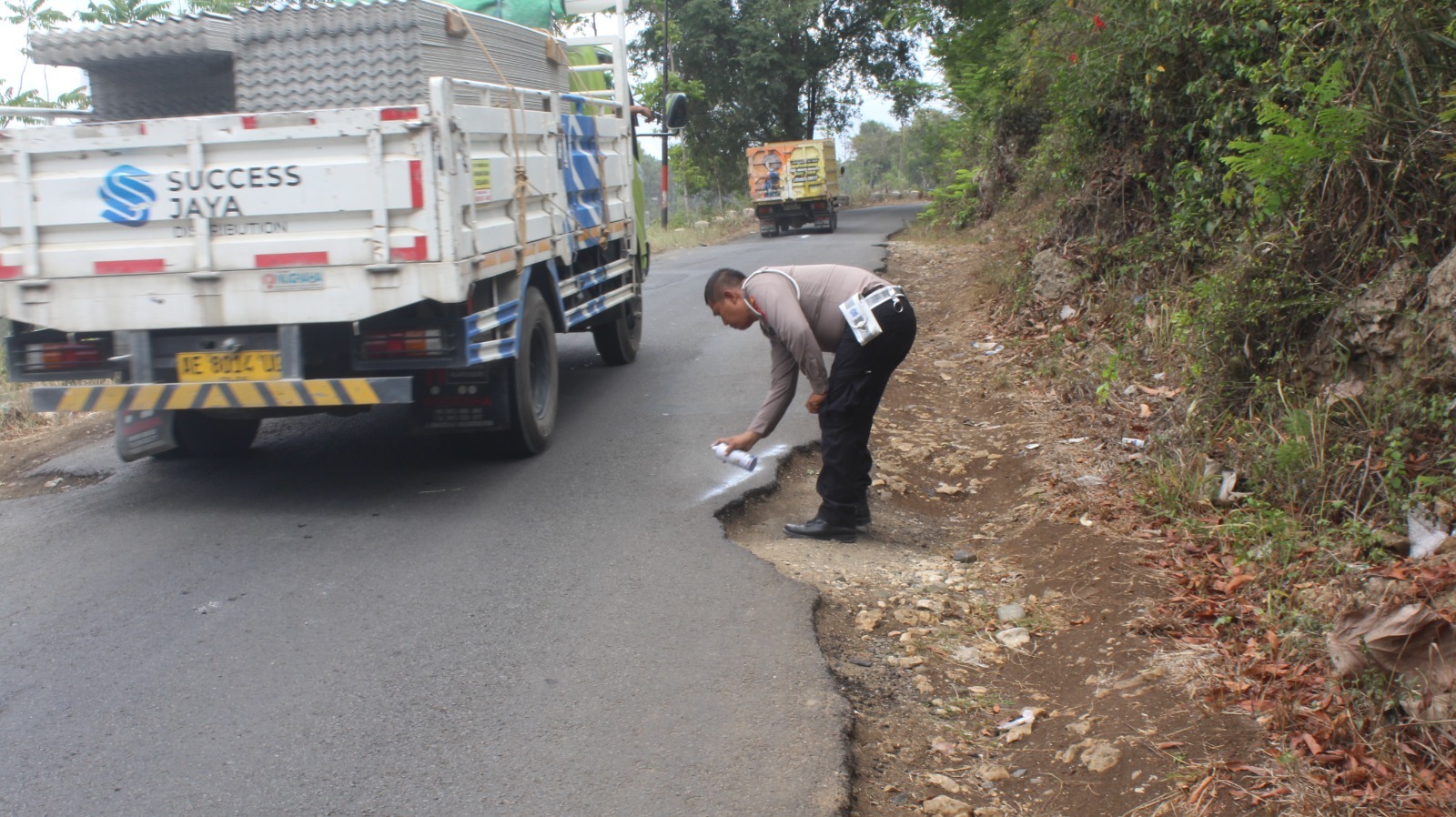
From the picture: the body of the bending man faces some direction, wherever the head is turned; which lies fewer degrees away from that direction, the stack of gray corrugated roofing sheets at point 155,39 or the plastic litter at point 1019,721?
the stack of gray corrugated roofing sheets

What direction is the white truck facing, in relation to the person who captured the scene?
facing away from the viewer and to the right of the viewer

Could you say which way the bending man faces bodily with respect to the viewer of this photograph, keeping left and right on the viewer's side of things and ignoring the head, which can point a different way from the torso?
facing to the left of the viewer

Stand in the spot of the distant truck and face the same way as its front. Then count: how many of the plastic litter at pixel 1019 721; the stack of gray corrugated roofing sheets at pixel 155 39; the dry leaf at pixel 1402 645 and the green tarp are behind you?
4

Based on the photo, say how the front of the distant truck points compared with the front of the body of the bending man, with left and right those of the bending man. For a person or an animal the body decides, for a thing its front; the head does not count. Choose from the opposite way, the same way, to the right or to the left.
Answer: to the right

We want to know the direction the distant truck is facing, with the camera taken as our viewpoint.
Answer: facing away from the viewer

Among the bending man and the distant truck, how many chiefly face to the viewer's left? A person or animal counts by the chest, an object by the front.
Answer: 1

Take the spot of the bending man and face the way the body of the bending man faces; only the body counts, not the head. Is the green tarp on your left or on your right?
on your right

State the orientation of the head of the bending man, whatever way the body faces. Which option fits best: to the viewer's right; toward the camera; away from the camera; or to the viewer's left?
to the viewer's left
